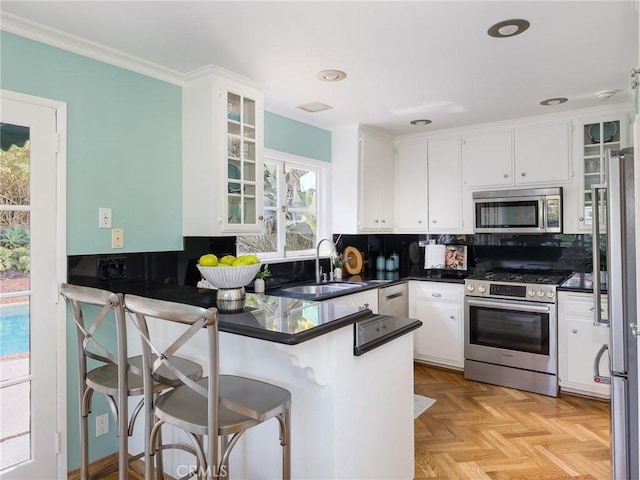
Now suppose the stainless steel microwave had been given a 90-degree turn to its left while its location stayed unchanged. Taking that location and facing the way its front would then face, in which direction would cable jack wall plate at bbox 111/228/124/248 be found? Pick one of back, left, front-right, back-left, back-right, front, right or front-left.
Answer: back-right

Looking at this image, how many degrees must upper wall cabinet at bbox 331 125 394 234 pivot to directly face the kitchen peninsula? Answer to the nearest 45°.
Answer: approximately 45° to its right

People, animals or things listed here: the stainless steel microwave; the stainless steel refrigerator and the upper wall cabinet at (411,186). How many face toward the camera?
2

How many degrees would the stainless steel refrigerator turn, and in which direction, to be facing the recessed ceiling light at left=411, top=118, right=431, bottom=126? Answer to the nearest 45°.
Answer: approximately 45° to its right

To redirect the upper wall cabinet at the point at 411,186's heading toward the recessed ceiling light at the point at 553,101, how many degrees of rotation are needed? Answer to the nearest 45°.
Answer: approximately 45° to its left

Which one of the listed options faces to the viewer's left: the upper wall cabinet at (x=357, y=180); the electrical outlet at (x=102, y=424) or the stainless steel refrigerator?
the stainless steel refrigerator

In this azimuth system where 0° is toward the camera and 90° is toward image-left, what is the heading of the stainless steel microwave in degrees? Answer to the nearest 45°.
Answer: approximately 0°

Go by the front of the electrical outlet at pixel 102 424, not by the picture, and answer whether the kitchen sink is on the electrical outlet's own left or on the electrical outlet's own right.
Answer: on the electrical outlet's own left

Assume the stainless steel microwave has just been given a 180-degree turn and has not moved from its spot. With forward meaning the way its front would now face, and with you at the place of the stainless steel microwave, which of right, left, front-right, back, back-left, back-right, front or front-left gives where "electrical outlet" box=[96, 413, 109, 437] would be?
back-left

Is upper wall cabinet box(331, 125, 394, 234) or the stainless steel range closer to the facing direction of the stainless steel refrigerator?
the upper wall cabinet

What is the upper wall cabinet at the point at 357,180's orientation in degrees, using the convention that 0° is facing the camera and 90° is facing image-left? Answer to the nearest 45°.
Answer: approximately 315°

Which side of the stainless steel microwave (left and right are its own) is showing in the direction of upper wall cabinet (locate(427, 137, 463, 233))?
right

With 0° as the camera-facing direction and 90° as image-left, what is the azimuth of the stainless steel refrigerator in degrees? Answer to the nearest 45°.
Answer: approximately 90°

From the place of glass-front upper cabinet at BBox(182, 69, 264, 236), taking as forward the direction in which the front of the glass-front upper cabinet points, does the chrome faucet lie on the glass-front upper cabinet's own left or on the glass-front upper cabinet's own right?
on the glass-front upper cabinet's own left

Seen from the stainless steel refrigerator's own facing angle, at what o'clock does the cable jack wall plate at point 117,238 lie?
The cable jack wall plate is roughly at 11 o'clock from the stainless steel refrigerator.

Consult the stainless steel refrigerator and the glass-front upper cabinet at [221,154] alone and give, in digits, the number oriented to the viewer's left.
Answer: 1
